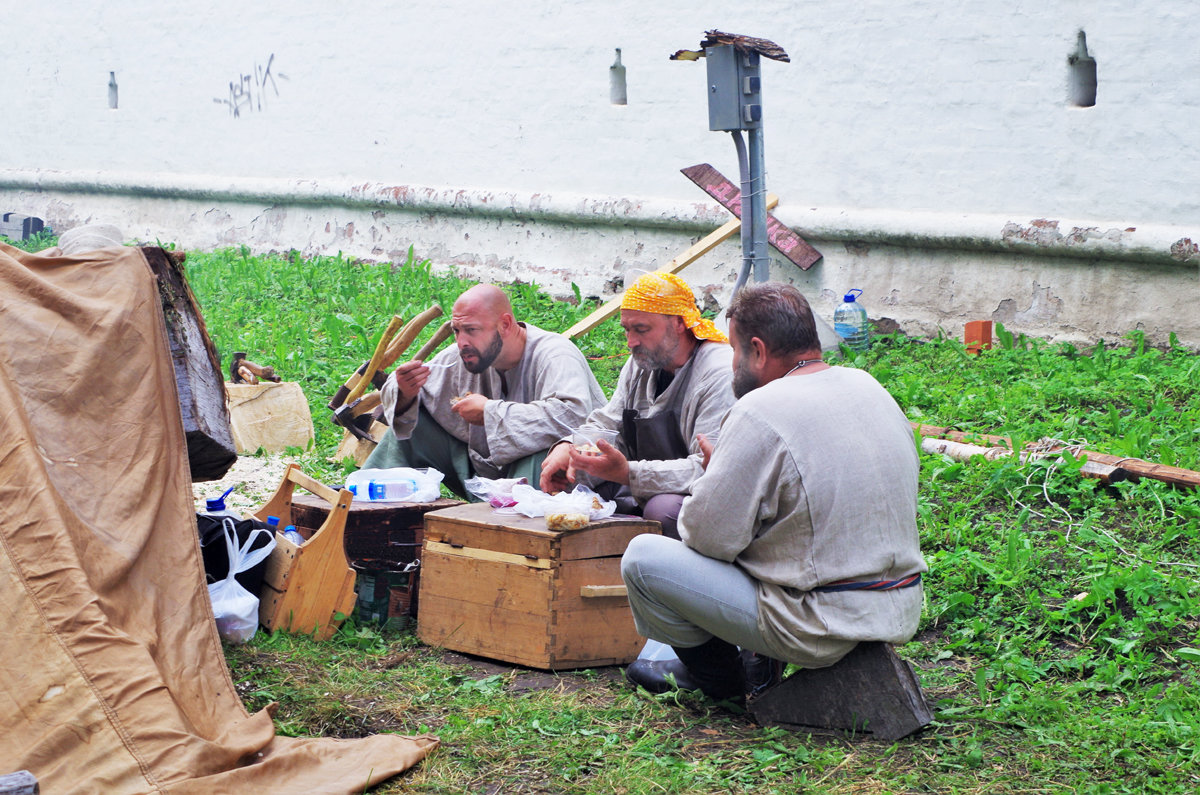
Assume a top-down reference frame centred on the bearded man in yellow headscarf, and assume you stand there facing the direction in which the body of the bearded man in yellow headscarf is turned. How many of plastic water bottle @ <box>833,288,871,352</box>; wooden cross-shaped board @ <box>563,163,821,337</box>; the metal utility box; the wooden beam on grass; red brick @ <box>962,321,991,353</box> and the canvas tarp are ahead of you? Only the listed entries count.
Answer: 1

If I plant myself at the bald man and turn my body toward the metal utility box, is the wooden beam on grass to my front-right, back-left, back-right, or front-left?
front-right

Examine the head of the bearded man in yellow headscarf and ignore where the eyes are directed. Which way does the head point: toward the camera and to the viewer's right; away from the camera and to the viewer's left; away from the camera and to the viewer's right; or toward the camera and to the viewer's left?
toward the camera and to the viewer's left

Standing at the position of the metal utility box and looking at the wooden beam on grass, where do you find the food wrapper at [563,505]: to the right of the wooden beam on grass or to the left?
right

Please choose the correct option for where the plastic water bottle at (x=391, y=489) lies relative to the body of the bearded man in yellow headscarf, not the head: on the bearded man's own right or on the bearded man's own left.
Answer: on the bearded man's own right

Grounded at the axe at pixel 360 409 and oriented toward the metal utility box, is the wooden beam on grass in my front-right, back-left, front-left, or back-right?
front-right

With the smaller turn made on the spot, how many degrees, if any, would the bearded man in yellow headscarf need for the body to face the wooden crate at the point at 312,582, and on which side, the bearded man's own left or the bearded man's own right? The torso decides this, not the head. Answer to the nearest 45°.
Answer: approximately 45° to the bearded man's own right

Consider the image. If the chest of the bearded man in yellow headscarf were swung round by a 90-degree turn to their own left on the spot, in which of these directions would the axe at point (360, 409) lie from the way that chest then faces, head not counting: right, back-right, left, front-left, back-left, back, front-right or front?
back

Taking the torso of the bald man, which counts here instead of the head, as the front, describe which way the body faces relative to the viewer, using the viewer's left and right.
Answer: facing the viewer and to the left of the viewer

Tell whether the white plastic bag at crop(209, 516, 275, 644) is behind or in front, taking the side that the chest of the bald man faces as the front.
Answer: in front

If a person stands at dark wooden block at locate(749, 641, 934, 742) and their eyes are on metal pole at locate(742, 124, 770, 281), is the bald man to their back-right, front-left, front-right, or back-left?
front-left

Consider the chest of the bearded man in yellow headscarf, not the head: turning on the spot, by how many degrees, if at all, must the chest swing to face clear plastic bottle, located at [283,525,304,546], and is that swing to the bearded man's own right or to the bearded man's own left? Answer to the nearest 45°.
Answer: approximately 45° to the bearded man's own right

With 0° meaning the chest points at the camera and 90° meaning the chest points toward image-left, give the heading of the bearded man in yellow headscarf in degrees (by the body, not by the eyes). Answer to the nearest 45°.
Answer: approximately 45°

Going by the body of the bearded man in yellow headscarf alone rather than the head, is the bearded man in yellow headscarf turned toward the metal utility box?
no

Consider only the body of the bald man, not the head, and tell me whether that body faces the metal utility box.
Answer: no
